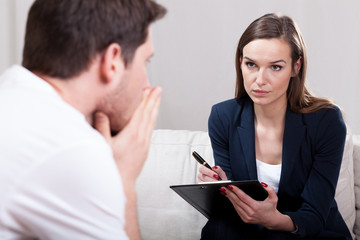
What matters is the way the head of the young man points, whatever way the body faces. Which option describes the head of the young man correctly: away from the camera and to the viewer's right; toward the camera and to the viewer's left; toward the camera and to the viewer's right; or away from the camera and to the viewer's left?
away from the camera and to the viewer's right

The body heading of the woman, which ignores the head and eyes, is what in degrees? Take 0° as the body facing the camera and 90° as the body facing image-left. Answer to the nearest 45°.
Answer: approximately 45°

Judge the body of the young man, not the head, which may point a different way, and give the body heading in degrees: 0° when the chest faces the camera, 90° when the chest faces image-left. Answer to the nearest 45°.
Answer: approximately 225°

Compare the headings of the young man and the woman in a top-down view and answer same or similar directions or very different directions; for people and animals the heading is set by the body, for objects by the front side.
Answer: very different directions

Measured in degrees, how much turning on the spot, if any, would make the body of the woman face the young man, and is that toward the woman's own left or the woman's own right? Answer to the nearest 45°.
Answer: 0° — they already face them

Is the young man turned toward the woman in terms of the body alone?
yes
